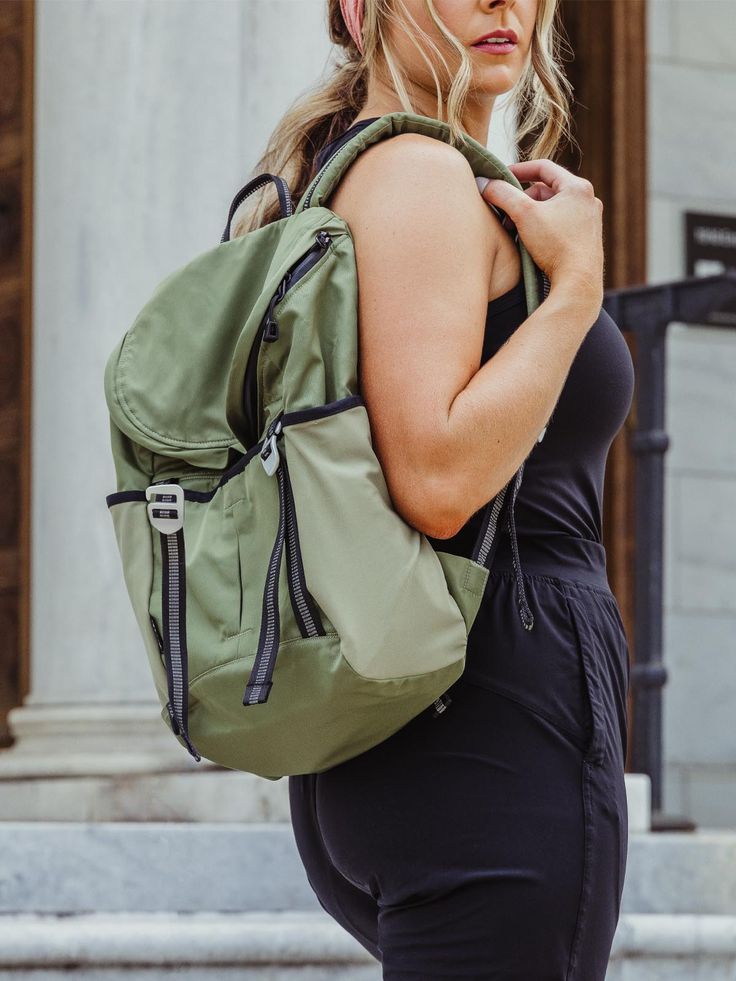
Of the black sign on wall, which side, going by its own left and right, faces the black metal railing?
front

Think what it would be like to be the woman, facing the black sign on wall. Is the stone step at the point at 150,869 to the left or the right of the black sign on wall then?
left

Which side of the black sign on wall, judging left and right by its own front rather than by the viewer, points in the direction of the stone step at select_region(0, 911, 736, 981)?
front

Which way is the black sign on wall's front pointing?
toward the camera

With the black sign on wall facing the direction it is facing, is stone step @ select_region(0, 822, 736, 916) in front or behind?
in front

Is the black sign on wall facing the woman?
yes
